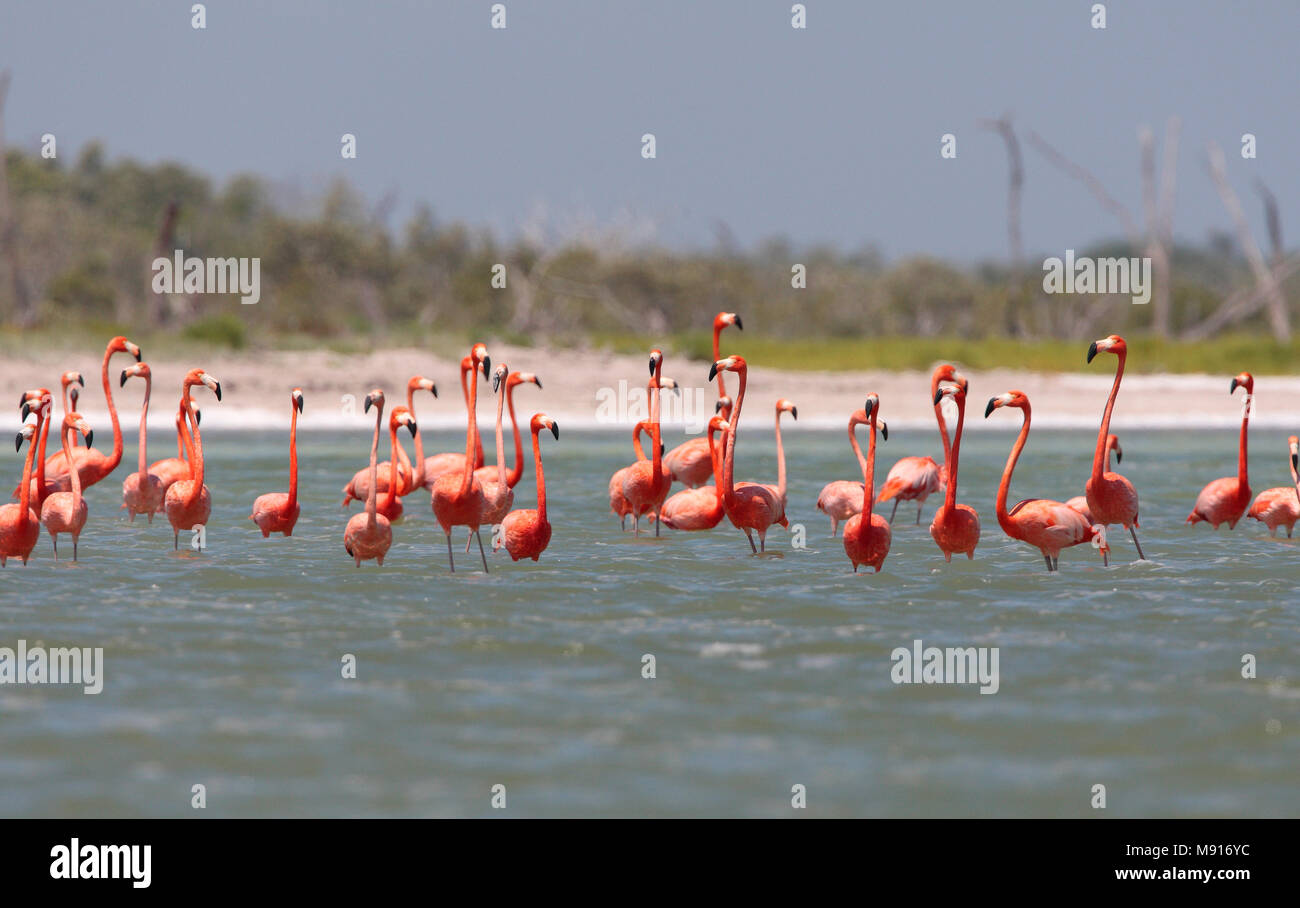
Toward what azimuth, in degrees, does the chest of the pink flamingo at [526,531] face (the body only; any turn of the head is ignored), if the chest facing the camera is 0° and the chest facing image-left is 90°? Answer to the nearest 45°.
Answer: approximately 315°

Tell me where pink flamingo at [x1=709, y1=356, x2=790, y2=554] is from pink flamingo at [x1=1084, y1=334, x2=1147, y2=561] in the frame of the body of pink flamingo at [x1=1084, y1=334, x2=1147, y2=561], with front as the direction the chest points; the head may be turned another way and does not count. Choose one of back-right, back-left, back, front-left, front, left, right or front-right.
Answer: front-right

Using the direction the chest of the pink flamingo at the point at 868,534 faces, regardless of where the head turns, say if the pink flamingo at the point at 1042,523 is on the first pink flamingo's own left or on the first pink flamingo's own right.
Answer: on the first pink flamingo's own left

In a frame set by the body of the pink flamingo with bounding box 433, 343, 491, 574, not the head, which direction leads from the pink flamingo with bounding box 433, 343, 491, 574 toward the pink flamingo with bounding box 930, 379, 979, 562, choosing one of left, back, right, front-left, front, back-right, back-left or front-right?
left

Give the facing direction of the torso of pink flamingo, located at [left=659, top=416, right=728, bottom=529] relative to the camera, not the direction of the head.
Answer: to the viewer's right

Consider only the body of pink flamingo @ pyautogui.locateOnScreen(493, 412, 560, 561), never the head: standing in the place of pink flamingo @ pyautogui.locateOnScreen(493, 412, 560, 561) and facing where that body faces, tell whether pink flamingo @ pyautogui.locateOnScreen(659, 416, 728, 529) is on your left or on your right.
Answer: on your left

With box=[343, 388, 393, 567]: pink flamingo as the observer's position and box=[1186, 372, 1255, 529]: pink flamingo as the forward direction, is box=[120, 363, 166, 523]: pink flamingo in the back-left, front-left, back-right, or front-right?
back-left

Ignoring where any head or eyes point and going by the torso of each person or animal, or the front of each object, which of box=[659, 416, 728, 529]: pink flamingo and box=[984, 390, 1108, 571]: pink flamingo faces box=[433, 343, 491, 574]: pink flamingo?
box=[984, 390, 1108, 571]: pink flamingo

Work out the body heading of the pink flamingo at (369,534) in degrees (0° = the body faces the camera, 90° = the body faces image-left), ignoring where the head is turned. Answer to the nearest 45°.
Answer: approximately 0°

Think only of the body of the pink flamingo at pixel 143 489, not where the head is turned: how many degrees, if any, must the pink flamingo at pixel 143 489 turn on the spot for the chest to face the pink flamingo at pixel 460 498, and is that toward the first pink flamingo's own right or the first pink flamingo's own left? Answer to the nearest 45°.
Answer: approximately 45° to the first pink flamingo's own left

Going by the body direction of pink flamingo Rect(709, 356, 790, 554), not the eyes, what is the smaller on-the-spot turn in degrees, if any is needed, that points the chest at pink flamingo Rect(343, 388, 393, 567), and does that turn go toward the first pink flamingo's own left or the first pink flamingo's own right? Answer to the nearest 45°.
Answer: approximately 45° to the first pink flamingo's own right

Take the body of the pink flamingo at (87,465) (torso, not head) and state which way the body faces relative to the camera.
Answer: to the viewer's right
